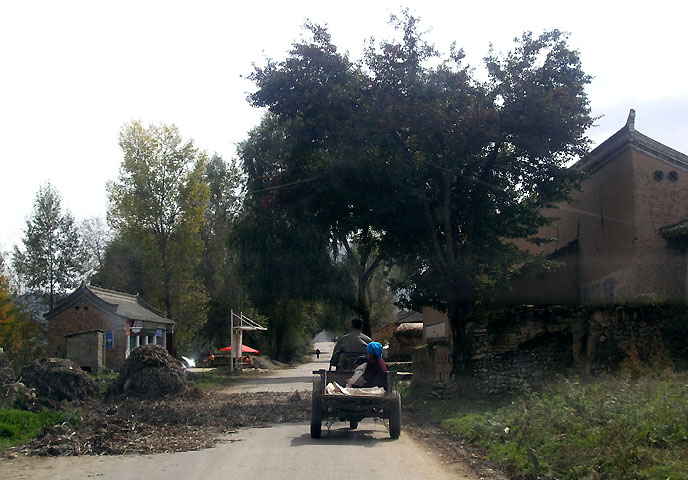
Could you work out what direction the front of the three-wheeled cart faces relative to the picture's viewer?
facing away from the viewer

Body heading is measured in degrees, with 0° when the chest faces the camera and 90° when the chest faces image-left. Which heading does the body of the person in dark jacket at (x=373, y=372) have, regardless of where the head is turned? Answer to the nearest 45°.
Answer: approximately 90°

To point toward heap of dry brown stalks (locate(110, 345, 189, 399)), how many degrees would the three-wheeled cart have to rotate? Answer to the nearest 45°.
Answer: approximately 45° to its left

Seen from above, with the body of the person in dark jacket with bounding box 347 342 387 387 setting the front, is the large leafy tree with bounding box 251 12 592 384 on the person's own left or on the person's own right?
on the person's own right

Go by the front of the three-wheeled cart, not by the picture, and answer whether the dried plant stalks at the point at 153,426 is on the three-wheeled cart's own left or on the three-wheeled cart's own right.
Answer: on the three-wheeled cart's own left
